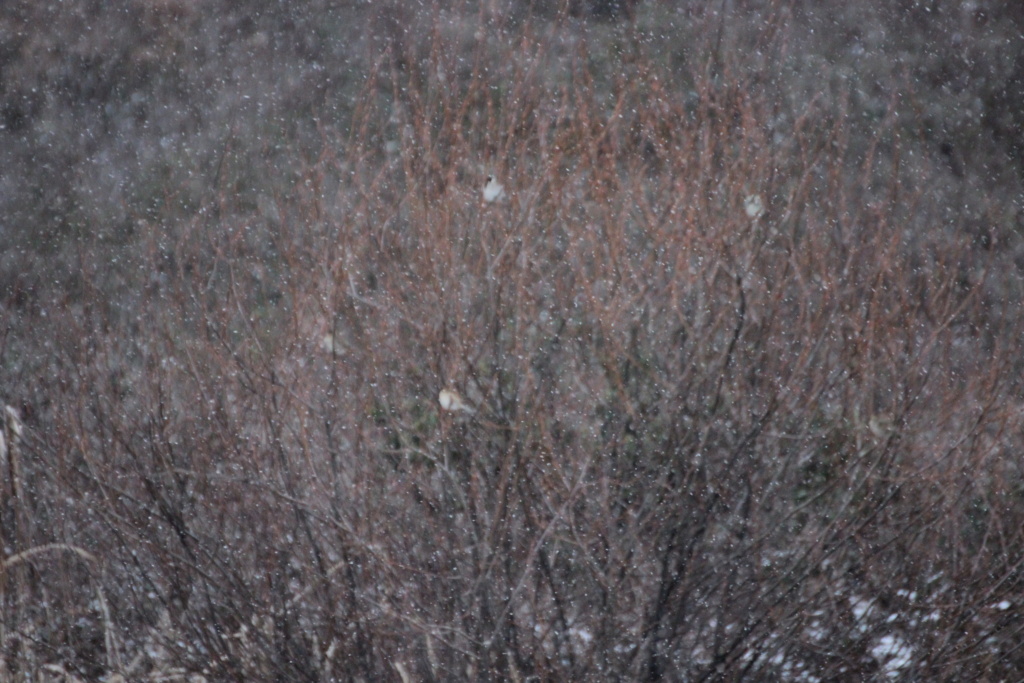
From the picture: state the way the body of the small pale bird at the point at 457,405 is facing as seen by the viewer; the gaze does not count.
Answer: to the viewer's left
